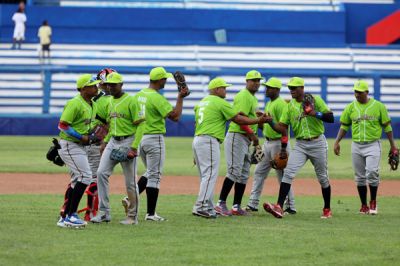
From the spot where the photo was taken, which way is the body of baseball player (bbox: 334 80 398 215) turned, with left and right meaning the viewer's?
facing the viewer

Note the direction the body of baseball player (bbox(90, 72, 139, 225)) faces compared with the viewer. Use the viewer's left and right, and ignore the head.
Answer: facing the viewer and to the left of the viewer

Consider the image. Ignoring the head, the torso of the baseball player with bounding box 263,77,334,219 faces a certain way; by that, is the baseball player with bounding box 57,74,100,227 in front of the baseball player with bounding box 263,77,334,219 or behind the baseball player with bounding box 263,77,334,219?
in front

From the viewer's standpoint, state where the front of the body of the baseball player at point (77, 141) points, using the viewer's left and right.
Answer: facing the viewer and to the right of the viewer

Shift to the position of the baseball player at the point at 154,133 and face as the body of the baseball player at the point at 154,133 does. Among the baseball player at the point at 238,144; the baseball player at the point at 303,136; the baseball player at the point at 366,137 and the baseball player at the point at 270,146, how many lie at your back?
0

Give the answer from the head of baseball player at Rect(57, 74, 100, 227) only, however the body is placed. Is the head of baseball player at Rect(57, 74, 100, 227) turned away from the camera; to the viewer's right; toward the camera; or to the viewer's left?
to the viewer's right

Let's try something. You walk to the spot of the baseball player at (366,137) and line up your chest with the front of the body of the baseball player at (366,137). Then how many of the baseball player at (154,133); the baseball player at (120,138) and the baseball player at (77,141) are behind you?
0

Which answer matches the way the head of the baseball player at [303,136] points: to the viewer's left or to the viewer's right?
to the viewer's left

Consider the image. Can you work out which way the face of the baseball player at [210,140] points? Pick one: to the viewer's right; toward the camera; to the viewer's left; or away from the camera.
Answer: to the viewer's right
